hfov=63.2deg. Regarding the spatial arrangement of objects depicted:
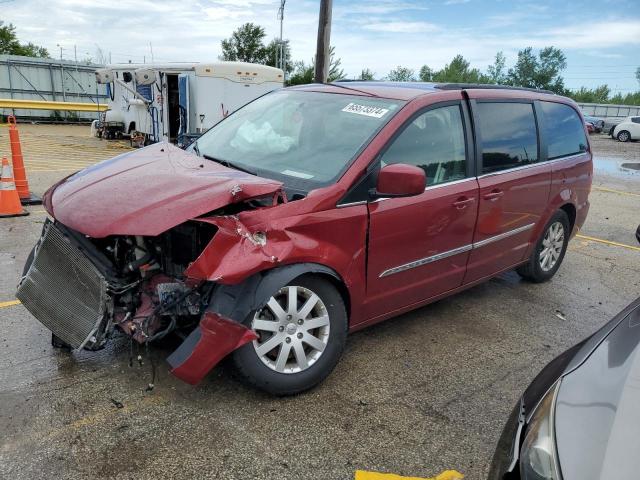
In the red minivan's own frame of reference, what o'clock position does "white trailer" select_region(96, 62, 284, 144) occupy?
The white trailer is roughly at 4 o'clock from the red minivan.

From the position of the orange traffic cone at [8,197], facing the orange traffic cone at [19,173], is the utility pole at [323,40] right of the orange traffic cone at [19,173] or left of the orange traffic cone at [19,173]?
right

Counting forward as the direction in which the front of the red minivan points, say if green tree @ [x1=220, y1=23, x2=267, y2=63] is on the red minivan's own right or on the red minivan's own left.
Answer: on the red minivan's own right

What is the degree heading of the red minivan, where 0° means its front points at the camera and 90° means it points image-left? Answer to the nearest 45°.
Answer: approximately 45°

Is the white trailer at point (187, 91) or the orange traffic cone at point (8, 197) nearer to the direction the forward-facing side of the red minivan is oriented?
the orange traffic cone

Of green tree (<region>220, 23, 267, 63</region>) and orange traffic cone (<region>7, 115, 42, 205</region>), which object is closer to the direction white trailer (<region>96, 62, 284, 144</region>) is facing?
the orange traffic cone

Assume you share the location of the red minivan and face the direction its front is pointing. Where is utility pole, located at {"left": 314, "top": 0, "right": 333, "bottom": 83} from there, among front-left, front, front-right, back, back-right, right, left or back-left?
back-right

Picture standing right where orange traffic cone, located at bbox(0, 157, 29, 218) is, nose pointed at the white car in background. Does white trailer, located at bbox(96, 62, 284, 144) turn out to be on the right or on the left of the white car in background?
left
